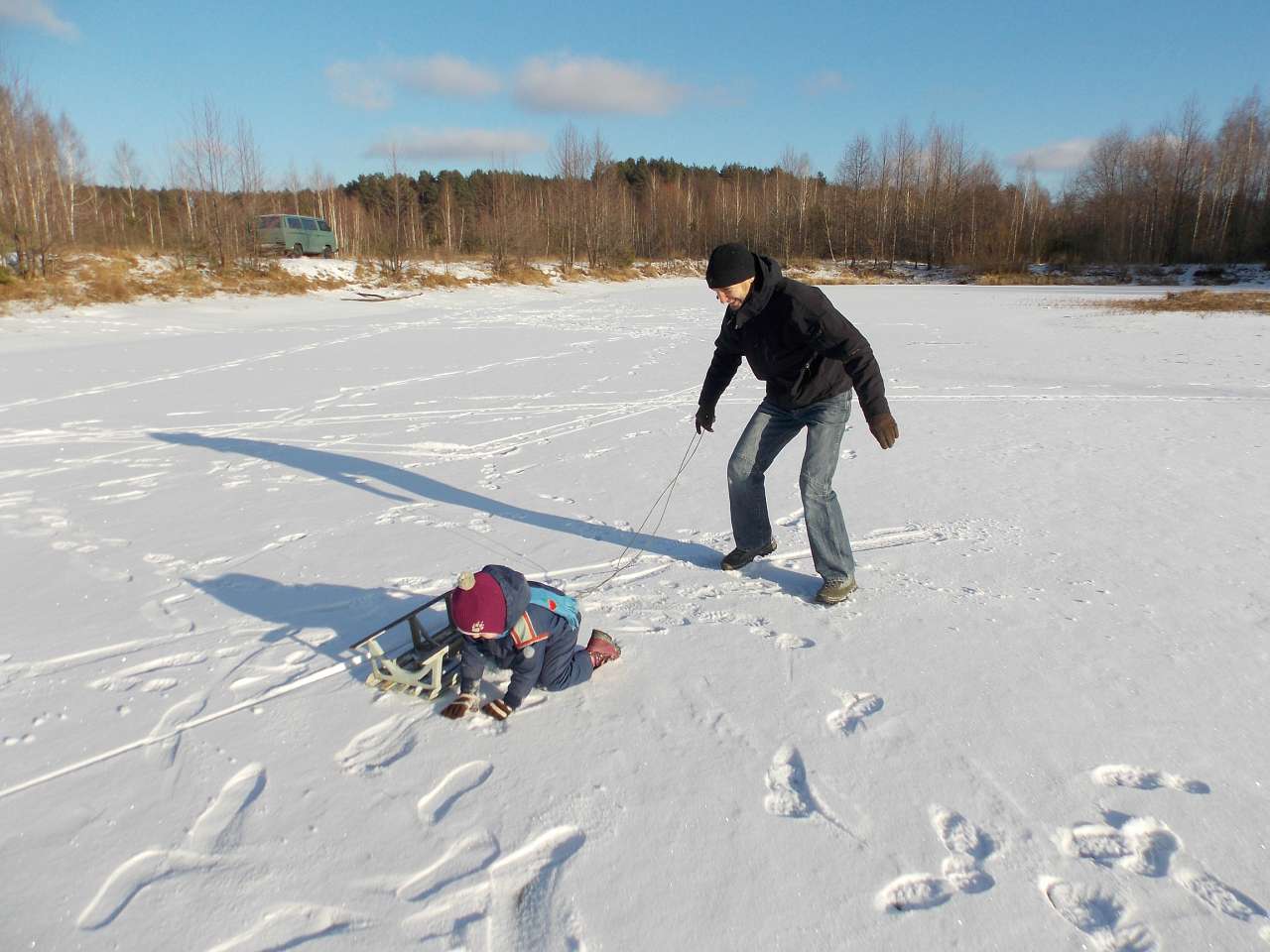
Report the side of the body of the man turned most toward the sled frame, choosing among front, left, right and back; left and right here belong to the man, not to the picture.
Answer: front

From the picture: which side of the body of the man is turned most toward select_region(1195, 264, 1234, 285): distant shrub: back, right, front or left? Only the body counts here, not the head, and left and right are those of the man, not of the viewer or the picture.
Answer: back

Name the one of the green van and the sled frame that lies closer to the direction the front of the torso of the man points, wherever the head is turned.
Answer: the sled frame

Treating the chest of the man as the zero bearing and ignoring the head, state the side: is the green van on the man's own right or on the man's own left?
on the man's own right

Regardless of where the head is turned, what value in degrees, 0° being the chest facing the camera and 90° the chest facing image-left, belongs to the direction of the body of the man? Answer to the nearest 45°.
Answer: approximately 45°

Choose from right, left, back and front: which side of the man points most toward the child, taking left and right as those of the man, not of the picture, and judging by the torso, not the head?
front

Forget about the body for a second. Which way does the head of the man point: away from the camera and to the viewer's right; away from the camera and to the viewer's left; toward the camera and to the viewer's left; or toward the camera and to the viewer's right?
toward the camera and to the viewer's left

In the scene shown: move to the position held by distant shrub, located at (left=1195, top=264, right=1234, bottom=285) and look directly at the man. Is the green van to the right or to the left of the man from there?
right

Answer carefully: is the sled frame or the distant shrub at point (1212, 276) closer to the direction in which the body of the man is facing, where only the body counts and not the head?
the sled frame

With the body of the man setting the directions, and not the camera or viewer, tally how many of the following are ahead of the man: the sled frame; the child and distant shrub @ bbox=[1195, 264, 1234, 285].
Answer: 2
